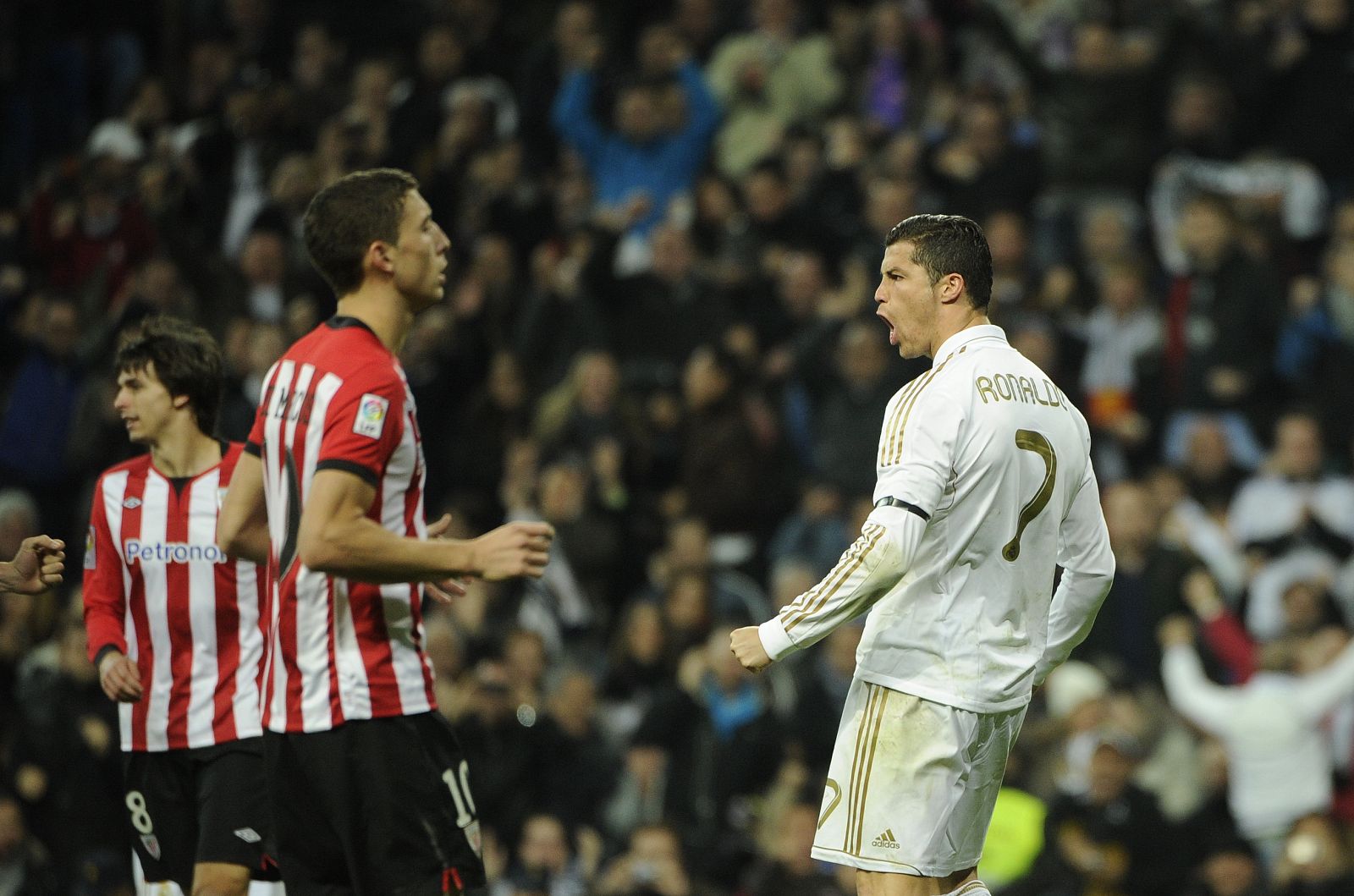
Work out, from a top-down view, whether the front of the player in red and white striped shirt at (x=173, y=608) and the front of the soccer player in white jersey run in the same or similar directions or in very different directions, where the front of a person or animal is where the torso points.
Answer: very different directions

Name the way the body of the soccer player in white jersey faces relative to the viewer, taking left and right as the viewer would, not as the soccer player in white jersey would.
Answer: facing away from the viewer and to the left of the viewer

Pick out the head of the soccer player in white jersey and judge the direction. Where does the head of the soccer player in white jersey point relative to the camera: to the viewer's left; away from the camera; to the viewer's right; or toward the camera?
to the viewer's left

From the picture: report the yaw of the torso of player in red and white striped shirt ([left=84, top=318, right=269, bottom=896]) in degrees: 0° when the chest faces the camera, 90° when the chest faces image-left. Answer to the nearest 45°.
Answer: approximately 0°

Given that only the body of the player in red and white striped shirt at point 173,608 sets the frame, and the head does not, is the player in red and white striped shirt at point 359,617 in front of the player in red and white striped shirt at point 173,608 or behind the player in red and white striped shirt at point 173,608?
in front

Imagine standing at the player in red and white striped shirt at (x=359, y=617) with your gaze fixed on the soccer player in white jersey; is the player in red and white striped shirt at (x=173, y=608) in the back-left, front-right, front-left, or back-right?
back-left

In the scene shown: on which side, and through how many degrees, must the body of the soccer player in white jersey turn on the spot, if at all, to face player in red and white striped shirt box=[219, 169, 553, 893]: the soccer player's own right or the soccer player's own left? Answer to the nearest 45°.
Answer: approximately 45° to the soccer player's own left

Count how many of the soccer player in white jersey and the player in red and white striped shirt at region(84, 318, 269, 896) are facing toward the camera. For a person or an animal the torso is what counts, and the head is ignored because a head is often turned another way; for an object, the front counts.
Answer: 1

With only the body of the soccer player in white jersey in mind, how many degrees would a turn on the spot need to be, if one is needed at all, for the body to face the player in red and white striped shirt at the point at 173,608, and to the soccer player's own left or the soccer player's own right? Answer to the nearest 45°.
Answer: approximately 45° to the soccer player's own left

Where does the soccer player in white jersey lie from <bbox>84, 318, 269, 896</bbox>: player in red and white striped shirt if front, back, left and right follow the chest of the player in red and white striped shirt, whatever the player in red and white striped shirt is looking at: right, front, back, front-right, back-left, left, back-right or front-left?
front-left

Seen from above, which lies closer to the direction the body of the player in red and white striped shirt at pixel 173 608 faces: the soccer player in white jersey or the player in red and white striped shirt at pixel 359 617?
the player in red and white striped shirt
